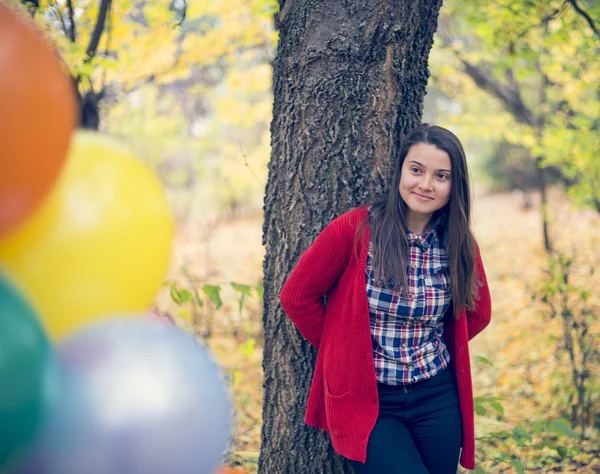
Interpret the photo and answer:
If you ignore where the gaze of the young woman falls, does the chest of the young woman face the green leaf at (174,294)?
no

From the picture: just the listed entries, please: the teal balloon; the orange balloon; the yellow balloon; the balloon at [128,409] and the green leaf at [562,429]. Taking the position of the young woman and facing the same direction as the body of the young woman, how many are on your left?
1

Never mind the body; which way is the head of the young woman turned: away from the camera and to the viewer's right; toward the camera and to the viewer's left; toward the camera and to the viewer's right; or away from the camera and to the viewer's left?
toward the camera and to the viewer's right

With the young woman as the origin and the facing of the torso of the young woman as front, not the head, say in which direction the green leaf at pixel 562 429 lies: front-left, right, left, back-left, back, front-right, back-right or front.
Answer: left

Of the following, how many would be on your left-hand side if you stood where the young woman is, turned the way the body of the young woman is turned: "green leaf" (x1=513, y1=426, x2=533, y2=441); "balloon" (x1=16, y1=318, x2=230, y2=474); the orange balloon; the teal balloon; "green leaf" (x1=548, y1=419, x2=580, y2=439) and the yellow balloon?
2

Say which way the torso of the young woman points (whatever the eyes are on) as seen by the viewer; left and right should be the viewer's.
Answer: facing the viewer and to the right of the viewer

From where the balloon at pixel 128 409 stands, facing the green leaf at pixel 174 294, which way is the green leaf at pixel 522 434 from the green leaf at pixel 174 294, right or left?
right

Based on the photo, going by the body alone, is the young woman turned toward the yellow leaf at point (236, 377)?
no

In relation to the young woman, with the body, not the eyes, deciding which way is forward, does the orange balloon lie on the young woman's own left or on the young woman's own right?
on the young woman's own right

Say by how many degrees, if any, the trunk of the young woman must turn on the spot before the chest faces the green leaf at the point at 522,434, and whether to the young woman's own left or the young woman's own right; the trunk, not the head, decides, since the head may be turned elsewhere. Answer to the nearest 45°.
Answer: approximately 90° to the young woman's own left

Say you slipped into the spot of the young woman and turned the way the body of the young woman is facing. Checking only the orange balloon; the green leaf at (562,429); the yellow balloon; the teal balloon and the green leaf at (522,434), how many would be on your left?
2

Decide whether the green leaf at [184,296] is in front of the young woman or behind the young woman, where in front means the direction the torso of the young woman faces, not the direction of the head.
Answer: behind

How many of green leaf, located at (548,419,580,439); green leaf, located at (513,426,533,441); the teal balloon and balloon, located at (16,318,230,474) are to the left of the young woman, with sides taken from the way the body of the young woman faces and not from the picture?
2

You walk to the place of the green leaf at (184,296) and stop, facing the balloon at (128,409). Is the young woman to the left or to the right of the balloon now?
left
